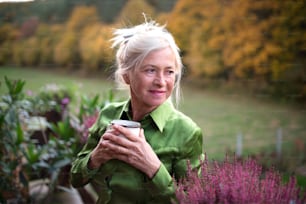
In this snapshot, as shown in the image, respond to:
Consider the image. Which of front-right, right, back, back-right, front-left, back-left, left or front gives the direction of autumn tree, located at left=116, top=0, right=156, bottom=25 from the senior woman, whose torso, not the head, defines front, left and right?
back-right

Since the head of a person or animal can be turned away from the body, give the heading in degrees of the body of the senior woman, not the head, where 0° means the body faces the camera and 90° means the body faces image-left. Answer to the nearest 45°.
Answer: approximately 45°

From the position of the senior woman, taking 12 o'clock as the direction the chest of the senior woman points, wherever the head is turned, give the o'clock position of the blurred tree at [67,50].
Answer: The blurred tree is roughly at 4 o'clock from the senior woman.

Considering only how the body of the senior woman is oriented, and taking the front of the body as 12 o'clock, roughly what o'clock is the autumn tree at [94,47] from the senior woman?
The autumn tree is roughly at 4 o'clock from the senior woman.

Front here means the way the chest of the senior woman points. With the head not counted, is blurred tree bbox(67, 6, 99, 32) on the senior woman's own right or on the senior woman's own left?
on the senior woman's own right

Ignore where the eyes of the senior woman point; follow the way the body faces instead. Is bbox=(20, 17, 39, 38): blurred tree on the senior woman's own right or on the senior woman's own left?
on the senior woman's own right
